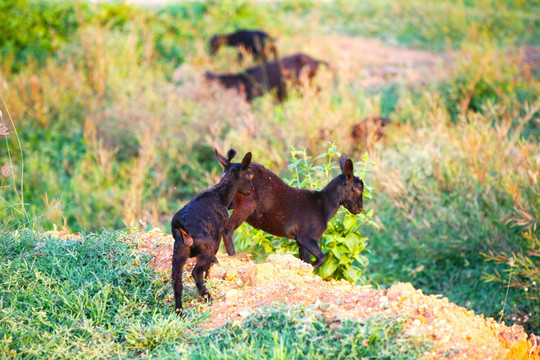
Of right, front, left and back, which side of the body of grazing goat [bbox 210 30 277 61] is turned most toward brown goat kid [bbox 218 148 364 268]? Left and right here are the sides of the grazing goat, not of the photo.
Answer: left

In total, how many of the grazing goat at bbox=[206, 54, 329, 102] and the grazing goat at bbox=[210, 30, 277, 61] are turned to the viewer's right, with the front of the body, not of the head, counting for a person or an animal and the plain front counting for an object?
0

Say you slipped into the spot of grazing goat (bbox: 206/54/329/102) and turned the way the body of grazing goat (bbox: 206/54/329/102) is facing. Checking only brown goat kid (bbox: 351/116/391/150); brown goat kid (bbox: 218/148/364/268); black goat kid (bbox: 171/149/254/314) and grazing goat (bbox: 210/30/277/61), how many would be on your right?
1

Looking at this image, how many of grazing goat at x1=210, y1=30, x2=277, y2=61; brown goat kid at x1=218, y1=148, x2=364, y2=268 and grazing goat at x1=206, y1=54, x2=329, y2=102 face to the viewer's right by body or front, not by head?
1

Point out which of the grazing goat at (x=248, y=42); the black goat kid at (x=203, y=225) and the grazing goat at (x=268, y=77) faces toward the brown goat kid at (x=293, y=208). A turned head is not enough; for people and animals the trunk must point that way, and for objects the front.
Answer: the black goat kid

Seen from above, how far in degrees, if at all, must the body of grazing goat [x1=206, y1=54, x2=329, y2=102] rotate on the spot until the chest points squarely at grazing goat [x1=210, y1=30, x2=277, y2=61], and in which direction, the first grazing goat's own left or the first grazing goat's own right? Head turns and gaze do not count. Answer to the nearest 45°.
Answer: approximately 90° to the first grazing goat's own right

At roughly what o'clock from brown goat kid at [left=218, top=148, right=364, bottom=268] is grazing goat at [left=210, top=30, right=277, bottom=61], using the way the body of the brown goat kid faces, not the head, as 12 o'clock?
The grazing goat is roughly at 9 o'clock from the brown goat kid.

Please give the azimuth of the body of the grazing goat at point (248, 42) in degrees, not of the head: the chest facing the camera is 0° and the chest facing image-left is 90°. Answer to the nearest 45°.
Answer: approximately 90°

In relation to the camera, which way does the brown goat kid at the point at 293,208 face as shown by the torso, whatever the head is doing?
to the viewer's right

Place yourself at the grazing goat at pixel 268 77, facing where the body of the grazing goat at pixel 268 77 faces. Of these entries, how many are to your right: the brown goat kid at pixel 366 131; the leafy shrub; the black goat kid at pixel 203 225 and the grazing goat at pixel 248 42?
1

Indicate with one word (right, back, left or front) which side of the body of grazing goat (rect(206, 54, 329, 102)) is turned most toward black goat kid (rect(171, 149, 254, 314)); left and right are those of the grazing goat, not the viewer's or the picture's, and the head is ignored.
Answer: left

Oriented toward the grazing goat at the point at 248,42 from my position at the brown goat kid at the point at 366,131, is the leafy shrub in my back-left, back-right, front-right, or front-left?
back-left

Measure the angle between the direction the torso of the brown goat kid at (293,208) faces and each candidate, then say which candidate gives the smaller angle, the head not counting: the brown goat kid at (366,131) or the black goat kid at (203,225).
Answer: the brown goat kid

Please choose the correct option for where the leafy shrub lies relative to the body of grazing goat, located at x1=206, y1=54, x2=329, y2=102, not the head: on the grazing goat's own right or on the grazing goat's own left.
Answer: on the grazing goat's own left

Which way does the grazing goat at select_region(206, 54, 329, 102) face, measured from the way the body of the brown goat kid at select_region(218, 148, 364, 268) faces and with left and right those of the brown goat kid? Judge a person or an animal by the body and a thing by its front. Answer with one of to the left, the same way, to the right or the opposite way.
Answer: the opposite way

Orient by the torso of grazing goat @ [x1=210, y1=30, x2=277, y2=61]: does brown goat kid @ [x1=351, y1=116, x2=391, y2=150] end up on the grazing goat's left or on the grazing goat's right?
on the grazing goat's left

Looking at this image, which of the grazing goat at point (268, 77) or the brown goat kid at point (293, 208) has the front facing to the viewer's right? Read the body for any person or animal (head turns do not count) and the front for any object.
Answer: the brown goat kid

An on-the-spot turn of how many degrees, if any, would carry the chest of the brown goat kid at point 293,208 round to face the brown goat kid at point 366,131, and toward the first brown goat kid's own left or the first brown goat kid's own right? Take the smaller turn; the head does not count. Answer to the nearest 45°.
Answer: approximately 90° to the first brown goat kid's own left

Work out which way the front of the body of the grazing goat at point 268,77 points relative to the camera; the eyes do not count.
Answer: to the viewer's left
